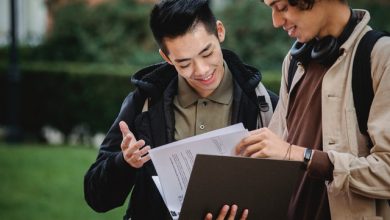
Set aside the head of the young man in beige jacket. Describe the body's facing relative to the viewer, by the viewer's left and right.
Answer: facing the viewer and to the left of the viewer

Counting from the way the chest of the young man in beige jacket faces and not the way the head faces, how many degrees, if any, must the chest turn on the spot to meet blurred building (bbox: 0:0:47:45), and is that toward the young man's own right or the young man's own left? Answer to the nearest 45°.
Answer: approximately 90° to the young man's own right
